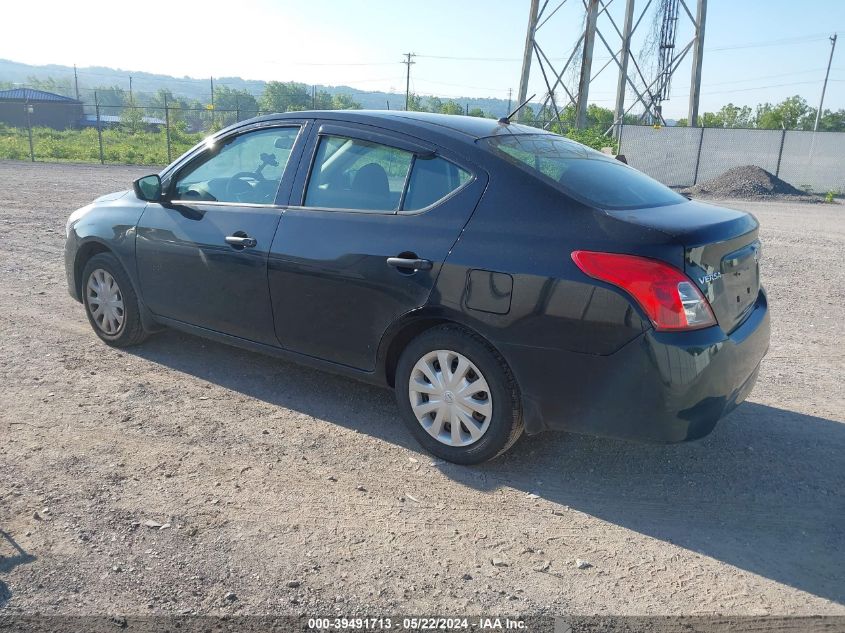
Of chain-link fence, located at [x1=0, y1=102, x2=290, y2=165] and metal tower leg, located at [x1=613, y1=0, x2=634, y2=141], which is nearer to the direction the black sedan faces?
the chain-link fence

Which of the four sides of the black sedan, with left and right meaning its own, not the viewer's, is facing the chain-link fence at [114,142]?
front

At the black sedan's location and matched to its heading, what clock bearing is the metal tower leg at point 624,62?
The metal tower leg is roughly at 2 o'clock from the black sedan.

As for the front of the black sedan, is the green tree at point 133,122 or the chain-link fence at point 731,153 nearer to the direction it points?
the green tree

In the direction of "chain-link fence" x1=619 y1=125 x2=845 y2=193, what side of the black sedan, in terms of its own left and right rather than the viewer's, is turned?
right

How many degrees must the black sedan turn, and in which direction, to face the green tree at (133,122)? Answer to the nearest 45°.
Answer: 0° — it already faces it

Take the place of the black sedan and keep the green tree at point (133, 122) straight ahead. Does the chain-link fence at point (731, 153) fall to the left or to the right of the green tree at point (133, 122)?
right

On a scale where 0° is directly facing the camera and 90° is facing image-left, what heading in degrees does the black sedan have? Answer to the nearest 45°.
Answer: approximately 135°

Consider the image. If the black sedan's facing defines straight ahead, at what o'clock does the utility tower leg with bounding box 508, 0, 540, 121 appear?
The utility tower leg is roughly at 2 o'clock from the black sedan.

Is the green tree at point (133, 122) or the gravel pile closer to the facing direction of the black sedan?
the green tree

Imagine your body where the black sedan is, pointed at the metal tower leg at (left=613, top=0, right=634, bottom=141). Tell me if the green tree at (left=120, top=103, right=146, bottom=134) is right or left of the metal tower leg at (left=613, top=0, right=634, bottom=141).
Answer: left
